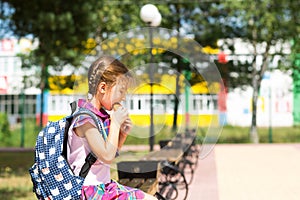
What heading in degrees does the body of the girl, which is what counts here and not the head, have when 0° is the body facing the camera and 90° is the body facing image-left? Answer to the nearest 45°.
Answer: approximately 270°

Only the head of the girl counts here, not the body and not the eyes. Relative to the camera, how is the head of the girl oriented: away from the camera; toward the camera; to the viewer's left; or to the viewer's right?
to the viewer's right
